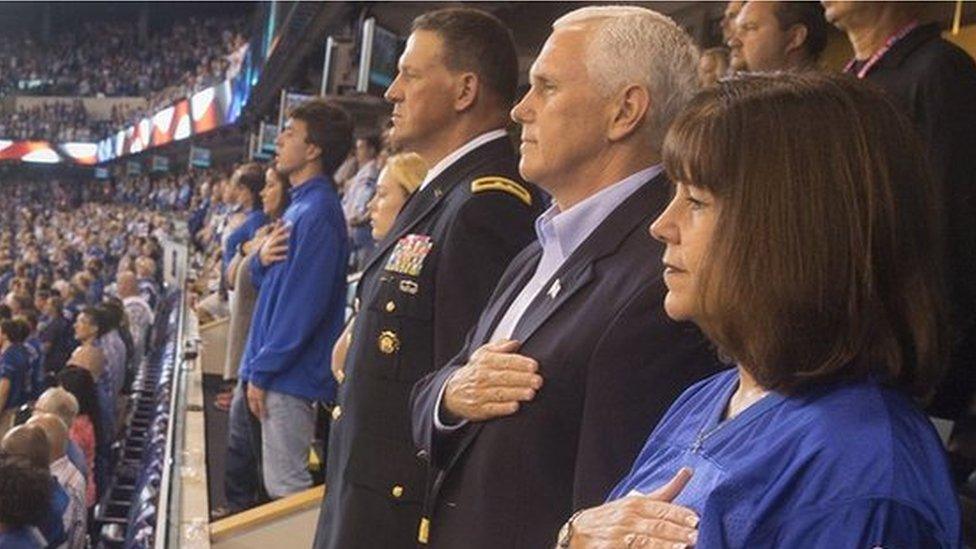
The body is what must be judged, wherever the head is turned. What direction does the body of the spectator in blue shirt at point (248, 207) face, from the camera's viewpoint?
to the viewer's left

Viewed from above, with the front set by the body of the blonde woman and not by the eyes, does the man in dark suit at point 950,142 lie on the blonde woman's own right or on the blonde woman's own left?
on the blonde woman's own left

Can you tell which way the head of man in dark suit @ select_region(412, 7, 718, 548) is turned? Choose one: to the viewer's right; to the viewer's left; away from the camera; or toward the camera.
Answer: to the viewer's left

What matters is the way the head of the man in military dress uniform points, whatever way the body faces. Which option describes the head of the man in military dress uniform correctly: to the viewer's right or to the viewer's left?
to the viewer's left

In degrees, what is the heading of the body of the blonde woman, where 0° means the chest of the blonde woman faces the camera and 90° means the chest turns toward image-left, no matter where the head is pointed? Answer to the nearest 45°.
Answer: approximately 90°

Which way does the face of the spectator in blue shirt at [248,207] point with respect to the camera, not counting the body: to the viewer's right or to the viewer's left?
to the viewer's left

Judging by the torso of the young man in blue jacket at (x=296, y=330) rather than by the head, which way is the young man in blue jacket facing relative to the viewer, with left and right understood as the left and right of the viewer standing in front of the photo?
facing to the left of the viewer

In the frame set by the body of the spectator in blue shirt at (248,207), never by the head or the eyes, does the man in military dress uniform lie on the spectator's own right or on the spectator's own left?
on the spectator's own left

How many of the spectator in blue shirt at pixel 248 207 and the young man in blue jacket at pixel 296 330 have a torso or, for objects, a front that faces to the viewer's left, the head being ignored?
2

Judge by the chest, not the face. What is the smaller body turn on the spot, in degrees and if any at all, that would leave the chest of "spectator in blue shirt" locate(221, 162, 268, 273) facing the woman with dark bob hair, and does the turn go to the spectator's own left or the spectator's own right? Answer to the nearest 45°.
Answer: approximately 90° to the spectator's own left

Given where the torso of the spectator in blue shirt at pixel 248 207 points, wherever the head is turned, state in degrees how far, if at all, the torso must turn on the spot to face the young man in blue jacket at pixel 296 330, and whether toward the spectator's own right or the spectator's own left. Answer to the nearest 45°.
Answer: approximately 90° to the spectator's own left
